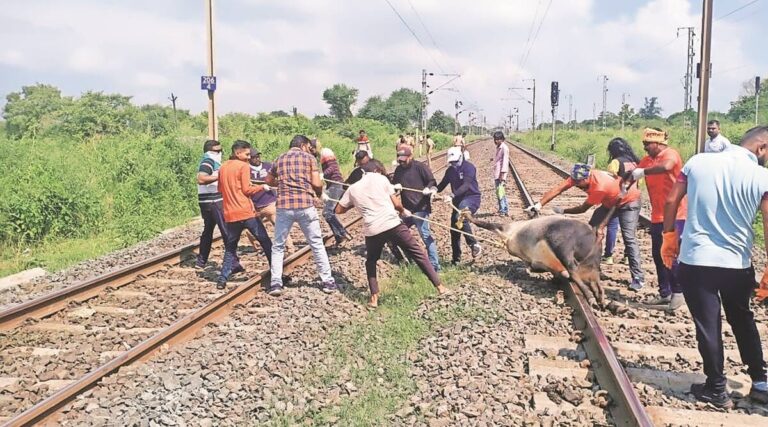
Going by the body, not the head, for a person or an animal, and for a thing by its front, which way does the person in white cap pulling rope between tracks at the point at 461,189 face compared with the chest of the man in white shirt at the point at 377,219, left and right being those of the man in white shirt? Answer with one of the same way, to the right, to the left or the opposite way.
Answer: the opposite way

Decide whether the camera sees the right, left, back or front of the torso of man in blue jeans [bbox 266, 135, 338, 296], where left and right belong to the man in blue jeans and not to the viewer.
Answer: back

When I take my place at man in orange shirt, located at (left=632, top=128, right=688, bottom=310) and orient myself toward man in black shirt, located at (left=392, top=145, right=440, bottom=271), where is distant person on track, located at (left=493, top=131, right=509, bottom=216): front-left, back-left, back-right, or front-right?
front-right

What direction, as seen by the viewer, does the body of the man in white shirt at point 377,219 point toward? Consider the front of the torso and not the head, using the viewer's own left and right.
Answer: facing away from the viewer and to the right of the viewer

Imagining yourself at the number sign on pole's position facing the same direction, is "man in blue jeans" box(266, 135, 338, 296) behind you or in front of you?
in front

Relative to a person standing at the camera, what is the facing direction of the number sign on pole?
facing the viewer

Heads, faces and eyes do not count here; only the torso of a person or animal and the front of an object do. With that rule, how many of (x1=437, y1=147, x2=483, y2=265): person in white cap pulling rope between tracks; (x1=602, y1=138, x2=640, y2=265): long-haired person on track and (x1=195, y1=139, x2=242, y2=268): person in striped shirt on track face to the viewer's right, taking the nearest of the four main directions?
1

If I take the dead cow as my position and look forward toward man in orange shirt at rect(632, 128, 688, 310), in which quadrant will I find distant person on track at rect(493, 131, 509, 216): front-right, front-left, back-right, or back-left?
back-left

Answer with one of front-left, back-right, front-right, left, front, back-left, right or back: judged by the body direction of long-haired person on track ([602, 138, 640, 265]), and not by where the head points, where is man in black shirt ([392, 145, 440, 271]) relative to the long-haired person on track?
front

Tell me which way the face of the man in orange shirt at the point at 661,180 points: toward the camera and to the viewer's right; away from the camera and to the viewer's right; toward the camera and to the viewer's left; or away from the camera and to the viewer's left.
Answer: toward the camera and to the viewer's left

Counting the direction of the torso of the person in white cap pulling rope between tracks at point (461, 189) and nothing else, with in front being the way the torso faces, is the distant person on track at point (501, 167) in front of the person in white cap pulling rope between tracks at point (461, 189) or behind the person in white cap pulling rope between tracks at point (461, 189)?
behind

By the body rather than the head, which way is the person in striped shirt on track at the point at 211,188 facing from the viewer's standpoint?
to the viewer's right

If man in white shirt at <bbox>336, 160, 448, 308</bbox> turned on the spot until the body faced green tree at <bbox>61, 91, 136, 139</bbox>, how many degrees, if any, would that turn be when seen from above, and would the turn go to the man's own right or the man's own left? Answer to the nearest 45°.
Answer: approximately 90° to the man's own left

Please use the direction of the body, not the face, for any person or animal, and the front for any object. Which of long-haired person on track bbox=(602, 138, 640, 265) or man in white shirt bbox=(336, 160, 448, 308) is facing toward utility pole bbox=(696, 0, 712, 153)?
the man in white shirt

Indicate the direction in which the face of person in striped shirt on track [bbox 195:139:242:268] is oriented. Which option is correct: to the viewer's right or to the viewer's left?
to the viewer's right

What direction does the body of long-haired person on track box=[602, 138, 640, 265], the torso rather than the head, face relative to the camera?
to the viewer's left
